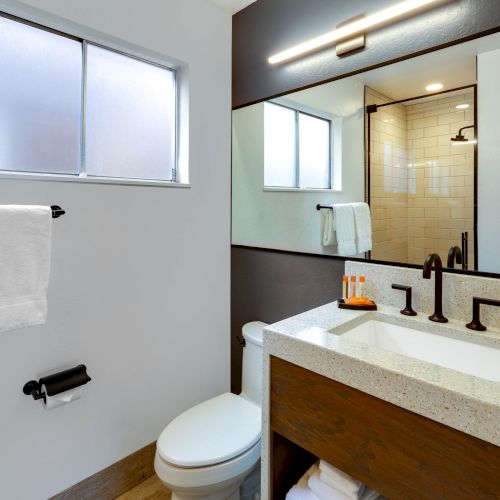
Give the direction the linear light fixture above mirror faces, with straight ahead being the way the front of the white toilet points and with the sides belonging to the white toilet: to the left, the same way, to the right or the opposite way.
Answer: the same way

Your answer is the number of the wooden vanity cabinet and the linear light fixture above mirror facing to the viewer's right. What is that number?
0

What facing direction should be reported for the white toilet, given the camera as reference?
facing the viewer and to the left of the viewer

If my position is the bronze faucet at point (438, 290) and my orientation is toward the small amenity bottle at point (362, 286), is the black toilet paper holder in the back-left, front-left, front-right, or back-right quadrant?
front-left

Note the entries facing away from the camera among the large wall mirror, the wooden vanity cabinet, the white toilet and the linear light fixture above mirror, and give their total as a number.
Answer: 0

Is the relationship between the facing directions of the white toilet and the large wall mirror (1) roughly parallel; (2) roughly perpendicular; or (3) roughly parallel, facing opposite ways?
roughly parallel

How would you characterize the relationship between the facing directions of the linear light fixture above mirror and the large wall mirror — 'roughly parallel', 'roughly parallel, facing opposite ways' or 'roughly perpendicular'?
roughly parallel
